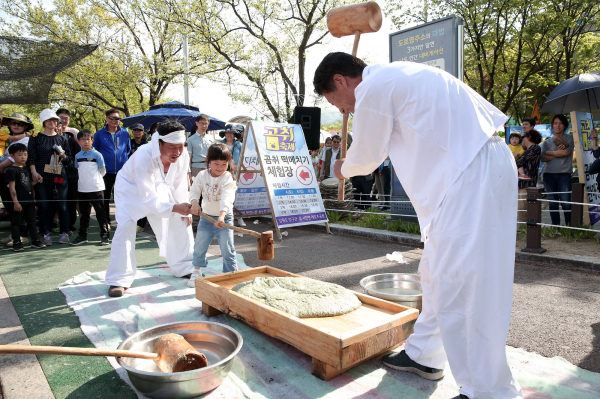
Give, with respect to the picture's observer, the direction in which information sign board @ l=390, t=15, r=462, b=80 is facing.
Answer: facing the viewer and to the left of the viewer

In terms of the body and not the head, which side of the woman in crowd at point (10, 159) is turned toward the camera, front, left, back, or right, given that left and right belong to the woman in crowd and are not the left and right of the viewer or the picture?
front

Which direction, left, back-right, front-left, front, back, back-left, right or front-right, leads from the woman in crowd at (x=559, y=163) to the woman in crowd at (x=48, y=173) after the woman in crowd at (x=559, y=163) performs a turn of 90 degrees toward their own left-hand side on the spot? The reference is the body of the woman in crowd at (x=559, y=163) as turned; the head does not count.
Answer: back-right

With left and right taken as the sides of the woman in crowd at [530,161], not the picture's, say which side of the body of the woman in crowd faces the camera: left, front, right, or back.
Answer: left

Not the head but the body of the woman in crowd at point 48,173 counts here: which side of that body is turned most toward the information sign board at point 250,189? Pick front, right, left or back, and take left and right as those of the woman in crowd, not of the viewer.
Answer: left

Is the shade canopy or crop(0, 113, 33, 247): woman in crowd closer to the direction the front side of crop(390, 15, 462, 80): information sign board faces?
the woman in crowd

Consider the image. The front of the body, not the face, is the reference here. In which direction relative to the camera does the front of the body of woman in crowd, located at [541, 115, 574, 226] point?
toward the camera

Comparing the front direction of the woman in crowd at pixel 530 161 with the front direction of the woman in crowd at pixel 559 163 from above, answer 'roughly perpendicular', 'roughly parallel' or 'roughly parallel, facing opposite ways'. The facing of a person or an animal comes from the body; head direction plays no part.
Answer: roughly perpendicular

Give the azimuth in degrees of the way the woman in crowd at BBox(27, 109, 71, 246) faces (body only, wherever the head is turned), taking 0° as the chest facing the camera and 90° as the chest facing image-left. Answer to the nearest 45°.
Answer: approximately 0°

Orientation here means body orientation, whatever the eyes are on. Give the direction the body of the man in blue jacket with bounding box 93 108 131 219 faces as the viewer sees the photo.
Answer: toward the camera

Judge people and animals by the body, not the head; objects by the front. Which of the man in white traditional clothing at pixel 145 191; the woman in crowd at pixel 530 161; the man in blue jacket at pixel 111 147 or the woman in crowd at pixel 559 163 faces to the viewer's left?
the woman in crowd at pixel 530 161

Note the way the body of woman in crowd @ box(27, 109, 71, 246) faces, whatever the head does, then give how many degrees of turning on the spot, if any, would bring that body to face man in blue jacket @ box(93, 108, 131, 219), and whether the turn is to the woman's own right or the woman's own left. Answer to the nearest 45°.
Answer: approximately 90° to the woman's own left

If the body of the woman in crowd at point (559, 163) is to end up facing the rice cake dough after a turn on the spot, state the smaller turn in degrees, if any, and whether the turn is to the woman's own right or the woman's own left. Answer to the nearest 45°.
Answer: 0° — they already face it

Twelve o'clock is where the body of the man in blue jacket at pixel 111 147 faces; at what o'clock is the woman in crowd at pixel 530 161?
The woman in crowd is roughly at 10 o'clock from the man in blue jacket.
